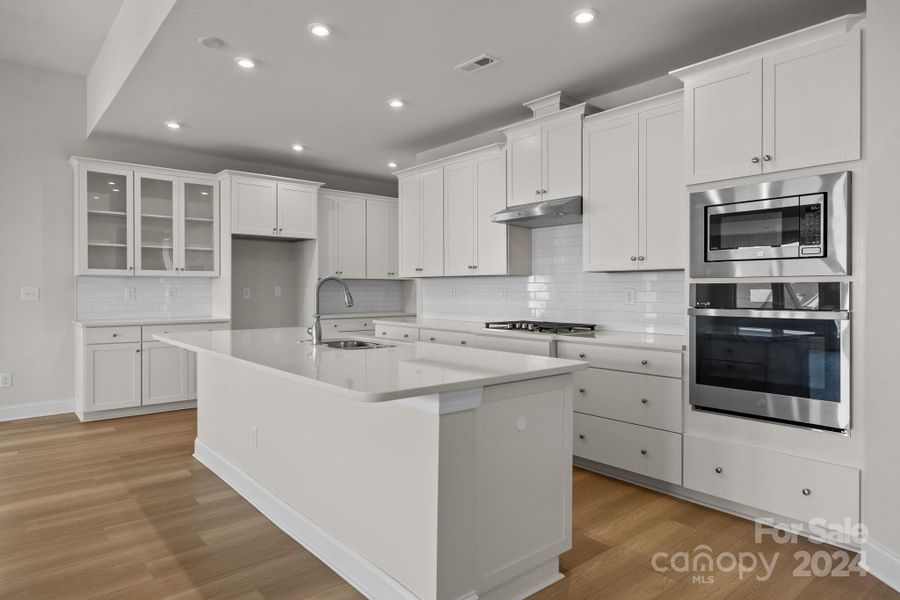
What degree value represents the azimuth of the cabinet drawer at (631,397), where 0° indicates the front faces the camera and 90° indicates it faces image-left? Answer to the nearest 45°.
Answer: approximately 45°

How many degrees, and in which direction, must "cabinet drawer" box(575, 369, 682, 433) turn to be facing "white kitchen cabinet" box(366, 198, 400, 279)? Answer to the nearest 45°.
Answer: approximately 90° to its right

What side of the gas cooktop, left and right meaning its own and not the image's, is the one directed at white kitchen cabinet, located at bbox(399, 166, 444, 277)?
right

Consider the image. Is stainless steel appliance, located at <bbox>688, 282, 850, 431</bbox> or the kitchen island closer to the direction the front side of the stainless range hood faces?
the kitchen island
